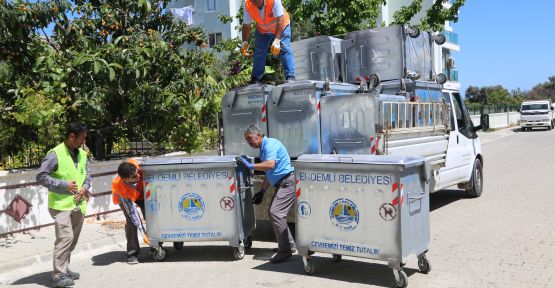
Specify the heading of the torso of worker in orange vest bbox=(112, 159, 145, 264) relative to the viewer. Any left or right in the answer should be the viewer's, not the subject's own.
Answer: facing the viewer and to the right of the viewer

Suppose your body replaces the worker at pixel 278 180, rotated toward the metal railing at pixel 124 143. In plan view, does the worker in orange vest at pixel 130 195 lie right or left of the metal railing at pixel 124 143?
left

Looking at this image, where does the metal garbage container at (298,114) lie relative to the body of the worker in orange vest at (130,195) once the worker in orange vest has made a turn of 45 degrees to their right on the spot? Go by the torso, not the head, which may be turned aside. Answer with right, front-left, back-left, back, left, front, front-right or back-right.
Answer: left

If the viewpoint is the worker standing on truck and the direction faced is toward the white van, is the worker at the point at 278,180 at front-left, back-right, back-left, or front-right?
back-right

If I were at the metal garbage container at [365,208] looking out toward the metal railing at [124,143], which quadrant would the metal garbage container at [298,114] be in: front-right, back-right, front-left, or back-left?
front-right

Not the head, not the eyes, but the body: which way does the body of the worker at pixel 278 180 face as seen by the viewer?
to the viewer's left

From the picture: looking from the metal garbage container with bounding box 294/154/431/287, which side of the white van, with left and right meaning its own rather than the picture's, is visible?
front

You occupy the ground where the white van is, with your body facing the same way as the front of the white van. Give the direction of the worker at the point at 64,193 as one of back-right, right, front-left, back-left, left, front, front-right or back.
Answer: front

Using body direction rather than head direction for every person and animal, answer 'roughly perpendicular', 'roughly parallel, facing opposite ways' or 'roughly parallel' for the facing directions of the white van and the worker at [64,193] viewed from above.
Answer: roughly perpendicular

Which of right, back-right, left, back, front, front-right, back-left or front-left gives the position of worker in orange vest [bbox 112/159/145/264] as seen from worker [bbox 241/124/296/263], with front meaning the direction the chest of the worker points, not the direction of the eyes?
front

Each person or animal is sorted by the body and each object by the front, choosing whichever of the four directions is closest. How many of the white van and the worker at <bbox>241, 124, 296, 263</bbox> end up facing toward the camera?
1

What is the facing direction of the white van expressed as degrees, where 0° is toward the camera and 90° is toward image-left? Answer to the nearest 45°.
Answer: approximately 0°
